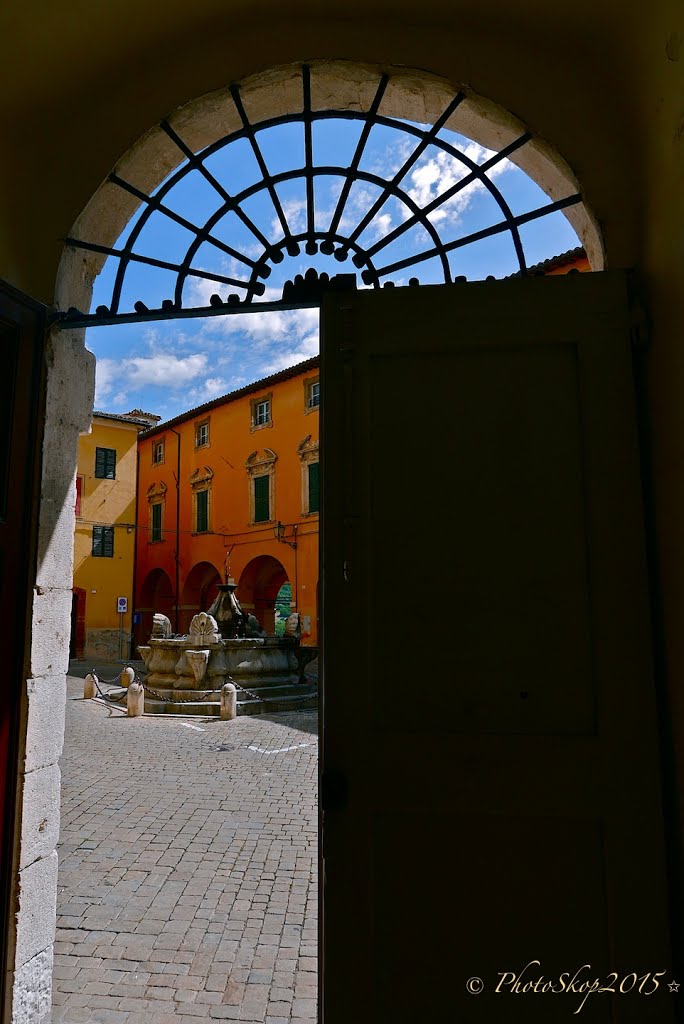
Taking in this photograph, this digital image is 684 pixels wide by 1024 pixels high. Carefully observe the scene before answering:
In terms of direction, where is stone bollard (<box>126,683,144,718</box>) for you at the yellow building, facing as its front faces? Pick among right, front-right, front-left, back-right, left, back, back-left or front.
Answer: front

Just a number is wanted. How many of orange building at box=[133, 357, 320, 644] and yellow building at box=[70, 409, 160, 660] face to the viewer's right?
0

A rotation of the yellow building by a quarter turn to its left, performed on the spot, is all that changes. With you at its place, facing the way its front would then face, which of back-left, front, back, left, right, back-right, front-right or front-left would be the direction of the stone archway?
right

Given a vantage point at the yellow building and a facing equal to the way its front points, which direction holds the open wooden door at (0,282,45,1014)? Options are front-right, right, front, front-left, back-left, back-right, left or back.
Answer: front

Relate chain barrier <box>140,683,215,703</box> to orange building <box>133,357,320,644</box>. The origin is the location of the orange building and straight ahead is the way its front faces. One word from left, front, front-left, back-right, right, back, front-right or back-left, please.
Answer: front-left

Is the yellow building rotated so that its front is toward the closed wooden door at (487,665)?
yes

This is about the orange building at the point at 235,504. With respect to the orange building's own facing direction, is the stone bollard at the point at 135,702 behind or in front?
in front

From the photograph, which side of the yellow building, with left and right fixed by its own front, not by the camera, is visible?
front

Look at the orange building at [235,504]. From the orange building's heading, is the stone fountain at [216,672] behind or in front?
in front

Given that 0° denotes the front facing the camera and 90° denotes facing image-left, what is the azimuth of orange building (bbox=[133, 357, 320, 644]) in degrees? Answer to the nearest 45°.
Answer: approximately 45°

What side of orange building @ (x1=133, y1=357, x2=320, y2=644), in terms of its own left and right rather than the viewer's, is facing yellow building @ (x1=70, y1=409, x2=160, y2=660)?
right
